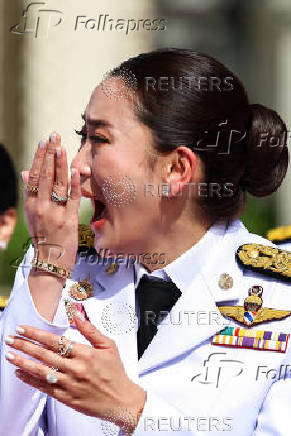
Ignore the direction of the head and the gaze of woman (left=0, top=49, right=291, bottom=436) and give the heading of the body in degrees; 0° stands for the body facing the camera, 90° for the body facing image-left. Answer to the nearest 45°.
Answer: approximately 45°

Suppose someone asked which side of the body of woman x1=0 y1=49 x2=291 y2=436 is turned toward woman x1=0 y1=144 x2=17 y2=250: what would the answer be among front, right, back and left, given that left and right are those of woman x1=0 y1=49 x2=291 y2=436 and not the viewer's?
right
